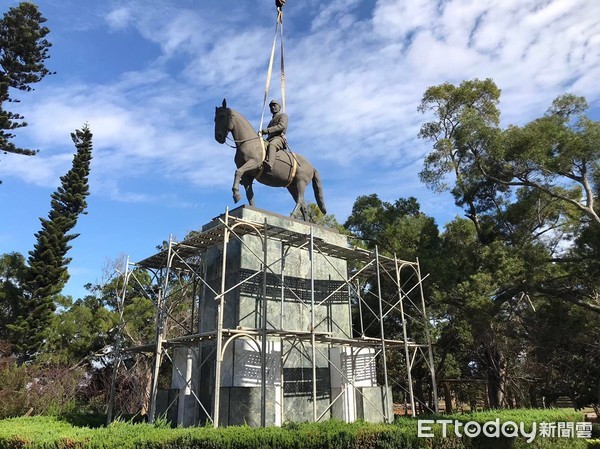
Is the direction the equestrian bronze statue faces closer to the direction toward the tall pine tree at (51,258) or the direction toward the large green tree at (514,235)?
the tall pine tree

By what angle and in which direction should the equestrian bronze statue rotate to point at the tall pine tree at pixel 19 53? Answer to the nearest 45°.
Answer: approximately 45° to its right

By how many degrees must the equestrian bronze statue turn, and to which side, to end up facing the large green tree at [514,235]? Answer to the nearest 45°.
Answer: approximately 135° to its right

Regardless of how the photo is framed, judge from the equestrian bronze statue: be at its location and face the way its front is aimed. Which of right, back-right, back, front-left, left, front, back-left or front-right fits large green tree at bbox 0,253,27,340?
front-right

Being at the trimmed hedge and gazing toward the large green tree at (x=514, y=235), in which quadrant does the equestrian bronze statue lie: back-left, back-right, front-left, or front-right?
front-left

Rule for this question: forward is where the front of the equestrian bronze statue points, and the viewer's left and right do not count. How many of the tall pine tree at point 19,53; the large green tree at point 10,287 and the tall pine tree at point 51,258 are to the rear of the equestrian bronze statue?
0

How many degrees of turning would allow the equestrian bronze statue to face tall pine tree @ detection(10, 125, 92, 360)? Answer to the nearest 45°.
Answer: approximately 45° to its right

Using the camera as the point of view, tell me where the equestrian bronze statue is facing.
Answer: facing to the left of the viewer
